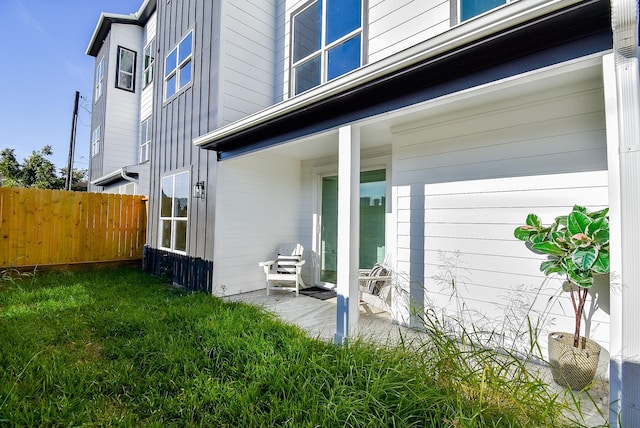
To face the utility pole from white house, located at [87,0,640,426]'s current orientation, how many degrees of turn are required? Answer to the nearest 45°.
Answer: approximately 90° to its right

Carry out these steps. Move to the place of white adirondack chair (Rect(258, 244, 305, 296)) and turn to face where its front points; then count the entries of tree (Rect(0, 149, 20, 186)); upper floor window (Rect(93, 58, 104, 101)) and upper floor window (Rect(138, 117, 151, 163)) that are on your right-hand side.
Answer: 3

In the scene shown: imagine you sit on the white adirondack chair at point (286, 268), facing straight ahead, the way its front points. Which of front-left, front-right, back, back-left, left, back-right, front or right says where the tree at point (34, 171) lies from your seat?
right

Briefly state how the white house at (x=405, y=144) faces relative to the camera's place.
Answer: facing the viewer and to the left of the viewer

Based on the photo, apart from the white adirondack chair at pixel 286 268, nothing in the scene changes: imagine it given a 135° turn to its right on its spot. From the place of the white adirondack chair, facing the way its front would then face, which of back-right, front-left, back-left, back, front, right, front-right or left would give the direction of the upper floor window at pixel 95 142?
front-left

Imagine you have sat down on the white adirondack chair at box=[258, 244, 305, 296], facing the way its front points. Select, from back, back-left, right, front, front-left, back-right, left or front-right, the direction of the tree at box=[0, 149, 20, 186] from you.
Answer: right

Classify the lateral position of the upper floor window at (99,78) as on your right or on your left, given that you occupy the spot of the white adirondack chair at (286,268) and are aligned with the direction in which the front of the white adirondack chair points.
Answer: on your right

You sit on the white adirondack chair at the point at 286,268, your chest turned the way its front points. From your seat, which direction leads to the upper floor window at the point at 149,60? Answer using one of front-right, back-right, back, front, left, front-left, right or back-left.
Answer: right
